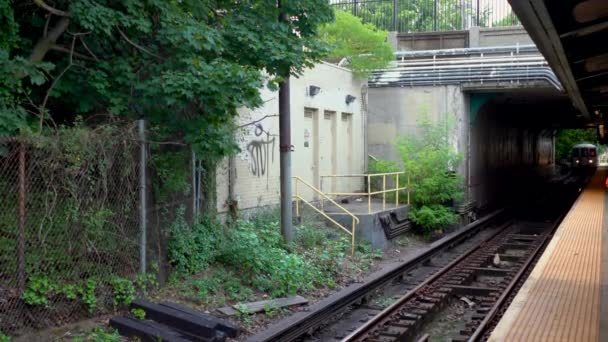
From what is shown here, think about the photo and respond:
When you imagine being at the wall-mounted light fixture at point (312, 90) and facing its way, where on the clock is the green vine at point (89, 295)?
The green vine is roughly at 2 o'clock from the wall-mounted light fixture.

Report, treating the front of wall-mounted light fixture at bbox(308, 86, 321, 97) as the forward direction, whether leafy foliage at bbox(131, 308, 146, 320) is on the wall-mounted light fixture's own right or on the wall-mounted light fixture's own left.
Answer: on the wall-mounted light fixture's own right

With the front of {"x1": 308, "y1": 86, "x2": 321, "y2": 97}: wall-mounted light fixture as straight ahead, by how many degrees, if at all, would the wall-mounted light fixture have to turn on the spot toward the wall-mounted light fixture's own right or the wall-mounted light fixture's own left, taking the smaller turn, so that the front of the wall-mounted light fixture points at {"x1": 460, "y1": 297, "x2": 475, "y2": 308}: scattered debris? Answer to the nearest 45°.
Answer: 0° — it already faces it

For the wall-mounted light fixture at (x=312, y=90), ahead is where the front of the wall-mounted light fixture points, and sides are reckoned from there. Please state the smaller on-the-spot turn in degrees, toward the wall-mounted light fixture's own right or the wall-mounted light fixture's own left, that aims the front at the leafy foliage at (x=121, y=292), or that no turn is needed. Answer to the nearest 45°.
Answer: approximately 45° to the wall-mounted light fixture's own right

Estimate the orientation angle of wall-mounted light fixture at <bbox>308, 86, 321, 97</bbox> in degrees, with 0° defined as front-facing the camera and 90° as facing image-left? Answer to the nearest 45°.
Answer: approximately 315°

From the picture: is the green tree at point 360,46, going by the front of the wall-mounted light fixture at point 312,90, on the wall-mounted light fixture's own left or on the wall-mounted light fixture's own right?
on the wall-mounted light fixture's own left

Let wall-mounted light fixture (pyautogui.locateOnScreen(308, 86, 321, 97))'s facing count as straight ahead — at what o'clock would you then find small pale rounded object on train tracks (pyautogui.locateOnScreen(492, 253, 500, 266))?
The small pale rounded object on train tracks is roughly at 11 o'clock from the wall-mounted light fixture.

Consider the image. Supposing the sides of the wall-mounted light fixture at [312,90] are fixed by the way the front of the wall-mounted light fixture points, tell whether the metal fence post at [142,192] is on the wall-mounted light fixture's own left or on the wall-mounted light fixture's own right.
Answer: on the wall-mounted light fixture's own right

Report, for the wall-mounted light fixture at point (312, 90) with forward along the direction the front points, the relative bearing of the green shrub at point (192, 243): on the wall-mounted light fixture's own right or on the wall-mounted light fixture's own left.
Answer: on the wall-mounted light fixture's own right

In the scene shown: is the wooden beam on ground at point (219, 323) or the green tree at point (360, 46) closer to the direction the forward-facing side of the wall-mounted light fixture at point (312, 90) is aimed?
the wooden beam on ground

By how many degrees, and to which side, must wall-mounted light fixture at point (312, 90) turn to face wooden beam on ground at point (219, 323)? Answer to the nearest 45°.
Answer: approximately 45° to its right

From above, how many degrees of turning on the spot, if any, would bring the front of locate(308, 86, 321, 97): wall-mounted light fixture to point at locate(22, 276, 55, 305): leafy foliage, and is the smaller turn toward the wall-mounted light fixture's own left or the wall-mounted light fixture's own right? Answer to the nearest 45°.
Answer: approximately 45° to the wall-mounted light fixture's own right

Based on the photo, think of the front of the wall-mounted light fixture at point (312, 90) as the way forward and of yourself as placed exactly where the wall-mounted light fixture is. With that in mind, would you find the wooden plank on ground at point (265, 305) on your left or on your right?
on your right

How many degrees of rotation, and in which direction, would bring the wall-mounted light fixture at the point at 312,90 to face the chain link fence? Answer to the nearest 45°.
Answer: approximately 45° to its right
